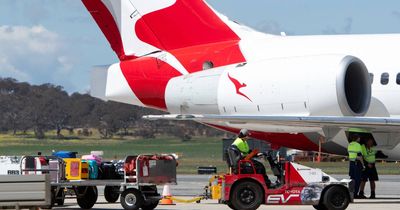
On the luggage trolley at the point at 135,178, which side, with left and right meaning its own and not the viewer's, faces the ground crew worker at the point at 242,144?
front

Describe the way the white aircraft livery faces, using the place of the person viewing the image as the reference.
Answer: facing the viewer and to the right of the viewer

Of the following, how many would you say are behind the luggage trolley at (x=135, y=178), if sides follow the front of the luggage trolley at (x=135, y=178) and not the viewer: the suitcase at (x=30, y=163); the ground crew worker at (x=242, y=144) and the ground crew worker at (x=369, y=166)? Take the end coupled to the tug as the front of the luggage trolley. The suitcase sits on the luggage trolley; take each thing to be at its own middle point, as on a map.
1

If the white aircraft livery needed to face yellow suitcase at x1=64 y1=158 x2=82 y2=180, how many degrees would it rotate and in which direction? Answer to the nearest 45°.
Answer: approximately 90° to its right

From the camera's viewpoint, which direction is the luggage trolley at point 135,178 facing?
to the viewer's right
